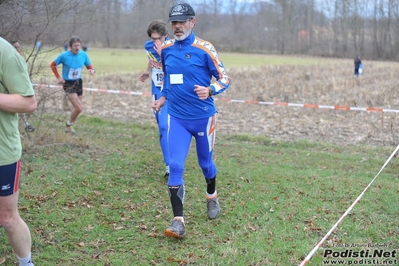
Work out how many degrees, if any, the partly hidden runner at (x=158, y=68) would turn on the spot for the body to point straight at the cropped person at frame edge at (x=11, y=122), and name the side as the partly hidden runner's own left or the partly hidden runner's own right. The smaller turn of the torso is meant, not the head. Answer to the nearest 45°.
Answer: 0° — they already face them

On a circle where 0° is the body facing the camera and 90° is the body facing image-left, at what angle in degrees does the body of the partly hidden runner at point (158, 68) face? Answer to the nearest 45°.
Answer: approximately 0°
